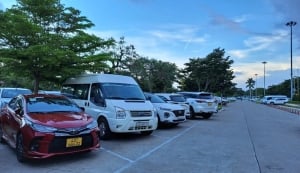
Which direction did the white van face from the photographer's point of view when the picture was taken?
facing the viewer and to the right of the viewer

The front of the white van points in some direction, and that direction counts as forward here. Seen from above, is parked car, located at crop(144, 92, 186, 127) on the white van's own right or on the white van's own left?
on the white van's own left

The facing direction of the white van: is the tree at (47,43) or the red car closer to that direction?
the red car

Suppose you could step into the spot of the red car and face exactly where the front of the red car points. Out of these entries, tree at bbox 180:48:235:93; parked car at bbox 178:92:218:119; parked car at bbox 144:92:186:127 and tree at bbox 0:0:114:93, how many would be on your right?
0

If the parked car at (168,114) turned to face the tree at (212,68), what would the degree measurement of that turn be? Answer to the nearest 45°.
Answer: approximately 135° to its left

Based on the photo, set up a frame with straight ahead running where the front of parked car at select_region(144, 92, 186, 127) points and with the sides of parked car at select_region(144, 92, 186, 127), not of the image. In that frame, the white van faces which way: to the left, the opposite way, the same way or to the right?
the same way

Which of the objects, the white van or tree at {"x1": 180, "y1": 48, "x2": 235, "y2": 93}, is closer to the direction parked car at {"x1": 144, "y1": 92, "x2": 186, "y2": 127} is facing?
the white van

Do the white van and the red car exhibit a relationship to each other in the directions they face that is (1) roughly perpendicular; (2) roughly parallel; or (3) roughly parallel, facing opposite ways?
roughly parallel

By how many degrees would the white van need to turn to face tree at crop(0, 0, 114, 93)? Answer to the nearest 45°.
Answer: approximately 180°

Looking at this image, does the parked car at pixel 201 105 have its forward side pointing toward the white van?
no

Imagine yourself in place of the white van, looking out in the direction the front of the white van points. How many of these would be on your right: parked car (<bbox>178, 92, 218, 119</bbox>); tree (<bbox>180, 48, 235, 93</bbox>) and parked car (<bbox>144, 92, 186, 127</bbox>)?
0

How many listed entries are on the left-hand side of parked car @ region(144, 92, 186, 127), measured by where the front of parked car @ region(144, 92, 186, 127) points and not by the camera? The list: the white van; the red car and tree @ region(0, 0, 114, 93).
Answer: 0

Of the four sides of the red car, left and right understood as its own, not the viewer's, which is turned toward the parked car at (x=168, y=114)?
left

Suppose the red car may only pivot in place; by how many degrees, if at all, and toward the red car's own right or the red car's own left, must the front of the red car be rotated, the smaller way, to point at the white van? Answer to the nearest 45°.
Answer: approximately 90° to the red car's own left

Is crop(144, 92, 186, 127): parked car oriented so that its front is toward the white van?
no

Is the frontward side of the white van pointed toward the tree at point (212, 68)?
no
